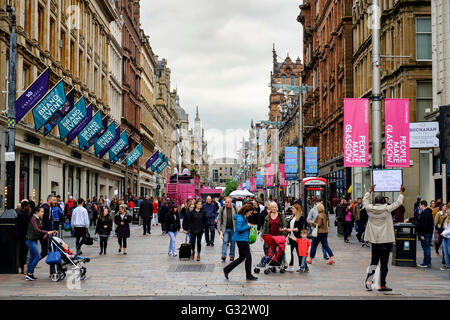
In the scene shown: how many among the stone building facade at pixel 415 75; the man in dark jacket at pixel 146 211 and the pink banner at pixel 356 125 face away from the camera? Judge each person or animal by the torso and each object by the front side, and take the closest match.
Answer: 1

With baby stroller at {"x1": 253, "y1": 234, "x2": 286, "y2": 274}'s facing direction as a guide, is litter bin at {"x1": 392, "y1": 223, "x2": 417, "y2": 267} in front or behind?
behind

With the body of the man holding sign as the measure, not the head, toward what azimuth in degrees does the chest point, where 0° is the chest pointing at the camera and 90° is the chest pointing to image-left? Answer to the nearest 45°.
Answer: approximately 180°

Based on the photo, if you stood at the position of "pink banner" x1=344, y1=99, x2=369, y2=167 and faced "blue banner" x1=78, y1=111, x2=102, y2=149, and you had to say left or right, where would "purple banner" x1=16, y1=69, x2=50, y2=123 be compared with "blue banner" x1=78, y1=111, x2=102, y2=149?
left

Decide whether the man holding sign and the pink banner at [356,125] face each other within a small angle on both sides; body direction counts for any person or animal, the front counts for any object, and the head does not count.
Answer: yes

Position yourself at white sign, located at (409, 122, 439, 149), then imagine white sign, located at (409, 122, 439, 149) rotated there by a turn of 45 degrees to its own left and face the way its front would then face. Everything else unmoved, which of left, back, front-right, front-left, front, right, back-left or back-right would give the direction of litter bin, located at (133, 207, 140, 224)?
back

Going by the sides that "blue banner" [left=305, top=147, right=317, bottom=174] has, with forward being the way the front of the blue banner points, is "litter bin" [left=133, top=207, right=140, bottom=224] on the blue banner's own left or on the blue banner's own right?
on the blue banner's own right

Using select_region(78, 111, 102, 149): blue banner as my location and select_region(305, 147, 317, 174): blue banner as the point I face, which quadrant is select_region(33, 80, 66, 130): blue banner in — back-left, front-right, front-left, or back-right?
back-right

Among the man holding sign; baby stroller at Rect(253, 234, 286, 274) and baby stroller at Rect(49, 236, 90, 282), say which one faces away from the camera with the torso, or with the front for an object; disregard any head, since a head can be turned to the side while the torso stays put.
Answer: the man holding sign

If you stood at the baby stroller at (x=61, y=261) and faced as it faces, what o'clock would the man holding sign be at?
The man holding sign is roughly at 1 o'clock from the baby stroller.

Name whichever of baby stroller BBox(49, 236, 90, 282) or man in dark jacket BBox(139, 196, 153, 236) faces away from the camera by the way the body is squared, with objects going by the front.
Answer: the man in dark jacket
